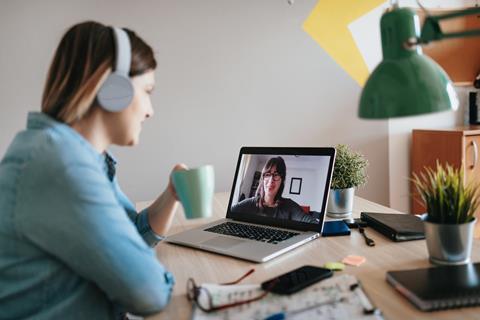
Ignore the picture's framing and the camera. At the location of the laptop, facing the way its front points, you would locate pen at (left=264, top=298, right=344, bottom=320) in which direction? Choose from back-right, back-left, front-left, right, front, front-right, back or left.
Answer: front-left

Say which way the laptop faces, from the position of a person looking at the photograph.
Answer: facing the viewer and to the left of the viewer

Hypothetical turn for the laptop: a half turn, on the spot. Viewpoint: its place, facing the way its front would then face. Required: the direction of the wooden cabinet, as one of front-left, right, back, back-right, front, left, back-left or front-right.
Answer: front
